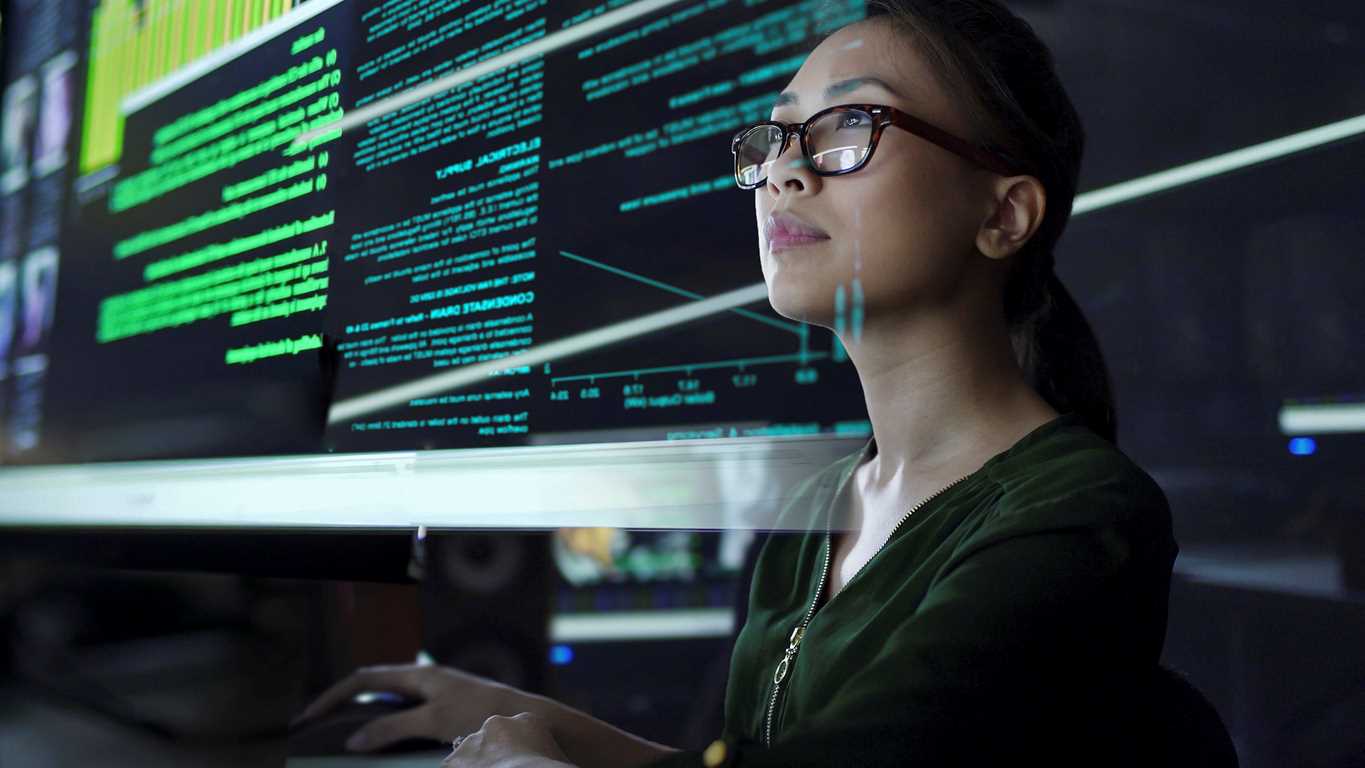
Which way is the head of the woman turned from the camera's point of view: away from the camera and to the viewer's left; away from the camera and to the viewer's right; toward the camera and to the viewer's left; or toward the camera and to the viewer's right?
toward the camera and to the viewer's left

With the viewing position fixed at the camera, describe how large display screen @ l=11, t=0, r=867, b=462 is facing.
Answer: facing away from the viewer and to the right of the viewer

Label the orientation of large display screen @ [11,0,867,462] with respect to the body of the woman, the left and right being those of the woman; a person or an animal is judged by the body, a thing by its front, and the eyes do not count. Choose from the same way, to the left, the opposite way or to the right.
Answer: the opposite way

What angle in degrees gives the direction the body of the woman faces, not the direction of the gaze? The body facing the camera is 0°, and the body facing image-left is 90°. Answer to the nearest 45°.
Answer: approximately 45°
